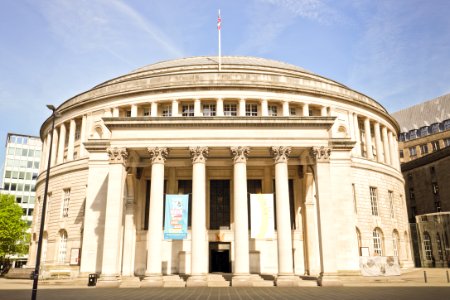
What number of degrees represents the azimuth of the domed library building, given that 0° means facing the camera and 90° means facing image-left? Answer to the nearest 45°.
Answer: approximately 0°
